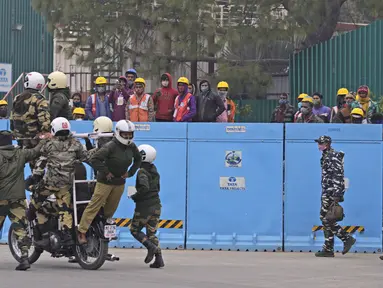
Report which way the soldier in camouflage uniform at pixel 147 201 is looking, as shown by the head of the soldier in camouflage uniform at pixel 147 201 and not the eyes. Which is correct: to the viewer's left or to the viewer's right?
to the viewer's left

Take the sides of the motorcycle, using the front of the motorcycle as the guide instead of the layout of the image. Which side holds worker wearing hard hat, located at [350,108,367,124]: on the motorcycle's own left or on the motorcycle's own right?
on the motorcycle's own right

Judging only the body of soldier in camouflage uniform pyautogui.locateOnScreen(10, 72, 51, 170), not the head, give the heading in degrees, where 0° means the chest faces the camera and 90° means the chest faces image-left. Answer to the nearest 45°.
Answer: approximately 135°

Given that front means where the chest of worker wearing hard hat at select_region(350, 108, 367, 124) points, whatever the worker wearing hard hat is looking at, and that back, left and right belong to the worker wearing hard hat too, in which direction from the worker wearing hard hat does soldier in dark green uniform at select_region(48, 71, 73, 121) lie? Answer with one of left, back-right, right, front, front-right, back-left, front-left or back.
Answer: front-right

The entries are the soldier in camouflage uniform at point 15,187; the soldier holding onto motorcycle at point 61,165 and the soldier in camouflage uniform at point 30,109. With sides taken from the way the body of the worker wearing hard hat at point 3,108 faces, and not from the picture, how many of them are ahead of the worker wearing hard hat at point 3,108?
3

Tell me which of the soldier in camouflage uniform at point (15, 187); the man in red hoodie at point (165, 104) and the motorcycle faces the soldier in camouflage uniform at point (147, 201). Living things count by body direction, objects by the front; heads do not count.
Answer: the man in red hoodie

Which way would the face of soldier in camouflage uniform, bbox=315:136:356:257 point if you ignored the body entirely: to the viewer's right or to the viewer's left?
to the viewer's left

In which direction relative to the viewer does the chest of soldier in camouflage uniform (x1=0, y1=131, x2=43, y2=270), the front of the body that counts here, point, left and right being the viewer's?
facing away from the viewer and to the left of the viewer

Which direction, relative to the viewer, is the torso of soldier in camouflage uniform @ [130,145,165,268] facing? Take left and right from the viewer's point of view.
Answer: facing to the left of the viewer

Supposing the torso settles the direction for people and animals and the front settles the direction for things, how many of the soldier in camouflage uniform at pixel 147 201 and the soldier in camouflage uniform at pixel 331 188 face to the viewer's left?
2

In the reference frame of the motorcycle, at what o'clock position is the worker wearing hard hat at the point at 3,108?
The worker wearing hard hat is roughly at 1 o'clock from the motorcycle.
